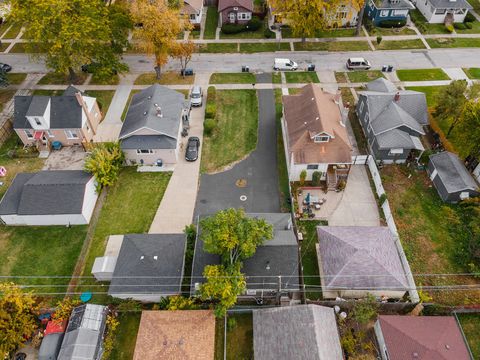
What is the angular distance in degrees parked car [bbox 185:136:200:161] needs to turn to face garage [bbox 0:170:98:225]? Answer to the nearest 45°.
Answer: approximately 45° to its right

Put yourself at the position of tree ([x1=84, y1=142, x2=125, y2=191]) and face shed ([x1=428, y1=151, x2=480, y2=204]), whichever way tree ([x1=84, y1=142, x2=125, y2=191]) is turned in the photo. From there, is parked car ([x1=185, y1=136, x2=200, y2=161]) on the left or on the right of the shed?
left

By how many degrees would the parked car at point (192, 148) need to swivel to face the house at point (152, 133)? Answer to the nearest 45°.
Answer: approximately 90° to its right

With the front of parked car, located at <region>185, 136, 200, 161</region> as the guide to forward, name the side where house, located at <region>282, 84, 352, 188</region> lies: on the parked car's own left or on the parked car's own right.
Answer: on the parked car's own left

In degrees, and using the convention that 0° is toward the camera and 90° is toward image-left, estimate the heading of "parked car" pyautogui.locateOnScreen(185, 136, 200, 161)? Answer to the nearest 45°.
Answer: approximately 0°

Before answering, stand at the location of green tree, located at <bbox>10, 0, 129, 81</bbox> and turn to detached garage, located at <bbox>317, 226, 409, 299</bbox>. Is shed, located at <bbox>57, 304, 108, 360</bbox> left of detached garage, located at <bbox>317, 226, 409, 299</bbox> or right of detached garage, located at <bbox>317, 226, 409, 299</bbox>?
right

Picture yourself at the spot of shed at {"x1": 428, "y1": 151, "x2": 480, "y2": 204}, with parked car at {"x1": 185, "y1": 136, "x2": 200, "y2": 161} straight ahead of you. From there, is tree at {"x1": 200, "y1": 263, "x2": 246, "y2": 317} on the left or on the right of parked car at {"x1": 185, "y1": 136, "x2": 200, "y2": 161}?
left

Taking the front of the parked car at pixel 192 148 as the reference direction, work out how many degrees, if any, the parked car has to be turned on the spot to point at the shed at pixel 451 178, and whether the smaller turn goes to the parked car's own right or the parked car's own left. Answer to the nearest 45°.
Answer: approximately 90° to the parked car's own left

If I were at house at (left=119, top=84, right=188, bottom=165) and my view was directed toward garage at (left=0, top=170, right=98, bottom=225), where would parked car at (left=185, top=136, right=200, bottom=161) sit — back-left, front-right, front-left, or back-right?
back-left

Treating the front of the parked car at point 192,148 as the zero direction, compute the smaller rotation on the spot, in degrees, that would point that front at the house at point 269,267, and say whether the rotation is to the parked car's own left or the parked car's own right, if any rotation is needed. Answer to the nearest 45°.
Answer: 0° — it already faces it

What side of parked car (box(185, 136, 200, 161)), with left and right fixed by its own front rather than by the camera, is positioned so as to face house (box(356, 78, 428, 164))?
left
